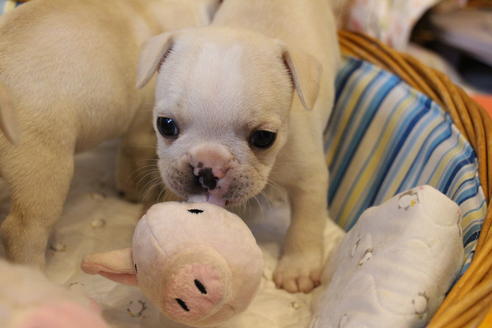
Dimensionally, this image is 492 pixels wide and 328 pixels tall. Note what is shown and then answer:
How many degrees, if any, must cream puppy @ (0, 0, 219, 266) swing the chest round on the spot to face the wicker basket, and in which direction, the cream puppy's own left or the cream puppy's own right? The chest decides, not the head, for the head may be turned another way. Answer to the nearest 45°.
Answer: approximately 45° to the cream puppy's own right

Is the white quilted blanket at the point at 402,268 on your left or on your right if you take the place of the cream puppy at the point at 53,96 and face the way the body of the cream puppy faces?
on your right

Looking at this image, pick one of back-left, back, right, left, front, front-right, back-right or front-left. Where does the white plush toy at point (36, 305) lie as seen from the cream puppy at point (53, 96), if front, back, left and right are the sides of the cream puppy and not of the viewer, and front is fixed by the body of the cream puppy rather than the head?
back-right

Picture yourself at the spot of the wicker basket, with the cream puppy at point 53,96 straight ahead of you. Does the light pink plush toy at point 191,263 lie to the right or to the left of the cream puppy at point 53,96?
left

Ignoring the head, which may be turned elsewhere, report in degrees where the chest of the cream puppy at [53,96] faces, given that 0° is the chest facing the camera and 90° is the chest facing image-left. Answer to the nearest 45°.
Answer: approximately 225°

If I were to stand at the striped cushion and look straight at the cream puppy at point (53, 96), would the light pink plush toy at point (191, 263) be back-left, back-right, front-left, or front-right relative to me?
front-left

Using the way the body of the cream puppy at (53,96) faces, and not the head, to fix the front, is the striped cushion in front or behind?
in front
